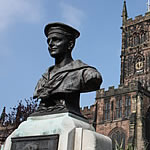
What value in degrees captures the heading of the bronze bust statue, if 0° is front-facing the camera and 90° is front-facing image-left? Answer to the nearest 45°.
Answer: approximately 45°

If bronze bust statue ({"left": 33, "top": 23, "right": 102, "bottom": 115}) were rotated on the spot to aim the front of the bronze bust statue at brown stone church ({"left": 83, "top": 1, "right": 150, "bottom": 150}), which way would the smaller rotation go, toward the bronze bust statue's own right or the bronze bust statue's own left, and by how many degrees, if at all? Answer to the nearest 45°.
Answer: approximately 135° to the bronze bust statue's own right
